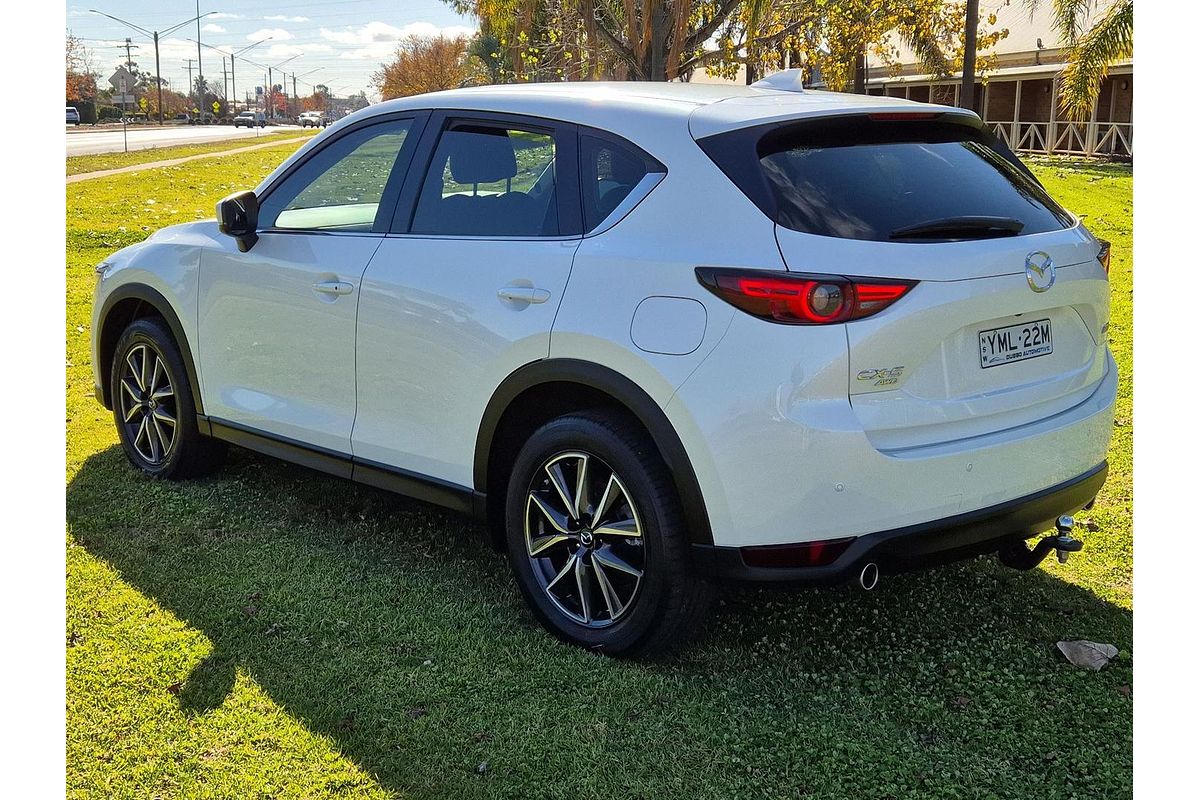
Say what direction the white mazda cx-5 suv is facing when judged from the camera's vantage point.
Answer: facing away from the viewer and to the left of the viewer

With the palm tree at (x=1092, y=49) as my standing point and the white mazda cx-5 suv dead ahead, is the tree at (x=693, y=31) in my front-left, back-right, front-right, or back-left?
front-right

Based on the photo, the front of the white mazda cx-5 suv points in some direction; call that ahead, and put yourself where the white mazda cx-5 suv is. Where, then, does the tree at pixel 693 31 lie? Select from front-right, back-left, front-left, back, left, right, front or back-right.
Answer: front-right

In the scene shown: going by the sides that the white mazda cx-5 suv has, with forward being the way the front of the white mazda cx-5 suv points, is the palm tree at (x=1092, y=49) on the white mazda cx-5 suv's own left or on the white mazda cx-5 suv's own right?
on the white mazda cx-5 suv's own right
